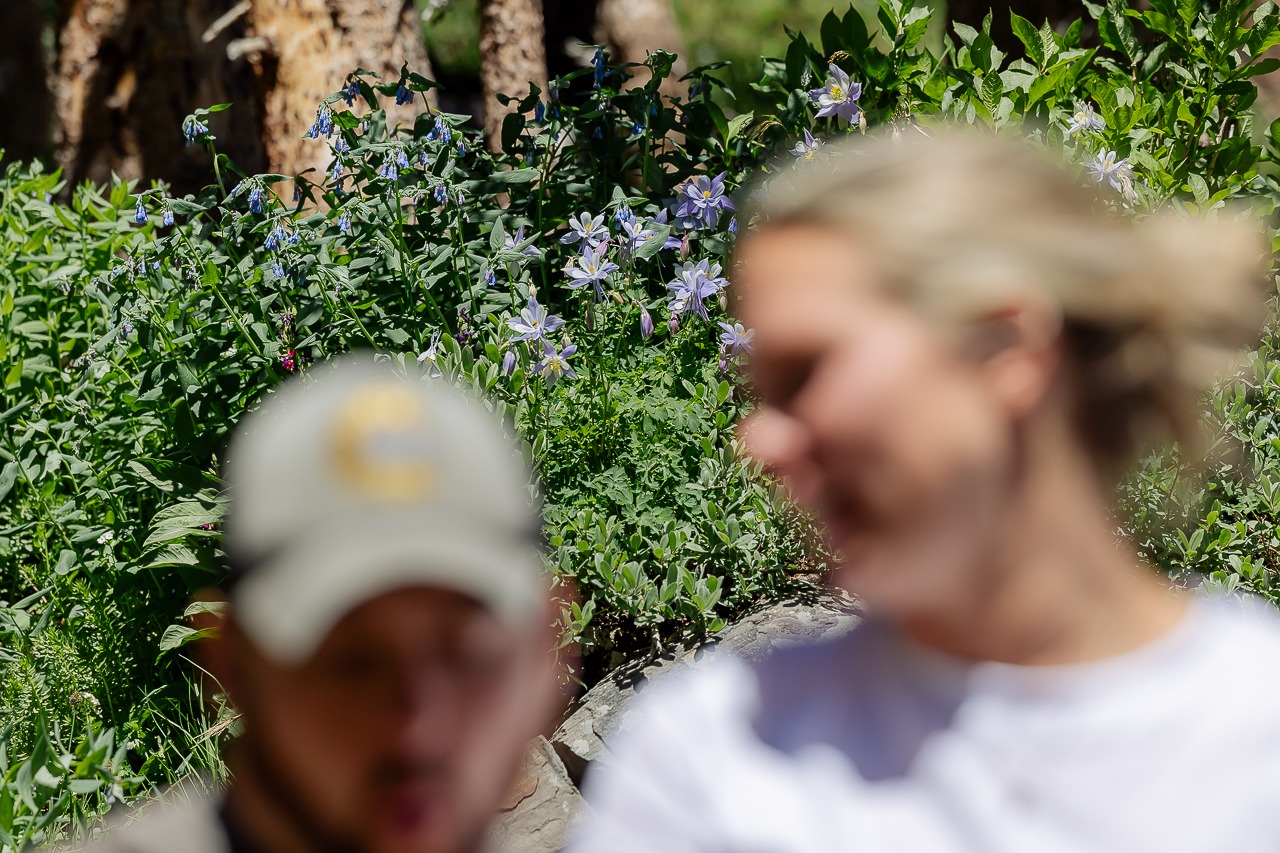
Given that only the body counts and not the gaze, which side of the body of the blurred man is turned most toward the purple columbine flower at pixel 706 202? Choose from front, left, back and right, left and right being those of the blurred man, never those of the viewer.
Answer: back

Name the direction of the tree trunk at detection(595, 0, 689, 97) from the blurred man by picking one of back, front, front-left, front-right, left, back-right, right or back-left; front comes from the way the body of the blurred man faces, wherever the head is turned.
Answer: back

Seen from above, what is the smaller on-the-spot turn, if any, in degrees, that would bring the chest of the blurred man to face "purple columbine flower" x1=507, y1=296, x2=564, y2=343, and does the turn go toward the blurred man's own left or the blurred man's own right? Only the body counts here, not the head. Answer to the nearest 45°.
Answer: approximately 180°

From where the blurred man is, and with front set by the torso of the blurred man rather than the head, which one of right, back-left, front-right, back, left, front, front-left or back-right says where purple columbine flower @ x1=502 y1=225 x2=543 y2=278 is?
back

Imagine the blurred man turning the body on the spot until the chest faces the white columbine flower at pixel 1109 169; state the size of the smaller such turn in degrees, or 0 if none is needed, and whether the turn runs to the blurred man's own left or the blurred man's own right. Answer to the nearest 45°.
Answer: approximately 135° to the blurred man's own left

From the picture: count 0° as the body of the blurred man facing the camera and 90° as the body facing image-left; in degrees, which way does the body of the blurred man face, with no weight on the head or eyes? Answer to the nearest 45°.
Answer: approximately 0°

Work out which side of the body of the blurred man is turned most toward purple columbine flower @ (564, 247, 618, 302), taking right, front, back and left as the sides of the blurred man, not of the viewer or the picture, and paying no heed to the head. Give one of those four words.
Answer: back

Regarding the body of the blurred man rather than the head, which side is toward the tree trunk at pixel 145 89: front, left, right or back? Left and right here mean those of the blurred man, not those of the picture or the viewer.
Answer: back

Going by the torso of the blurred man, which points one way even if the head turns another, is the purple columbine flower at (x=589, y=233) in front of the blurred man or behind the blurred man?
behind
